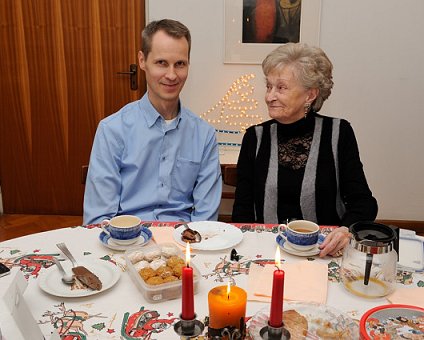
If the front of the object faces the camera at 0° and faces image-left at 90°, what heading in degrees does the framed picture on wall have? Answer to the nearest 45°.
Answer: approximately 0°

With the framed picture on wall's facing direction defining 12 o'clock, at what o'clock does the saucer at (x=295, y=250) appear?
The saucer is roughly at 12 o'clock from the framed picture on wall.

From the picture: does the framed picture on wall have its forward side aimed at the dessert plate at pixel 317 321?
yes

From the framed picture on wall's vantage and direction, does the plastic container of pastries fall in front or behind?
in front

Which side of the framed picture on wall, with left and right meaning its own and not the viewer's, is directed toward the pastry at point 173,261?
front

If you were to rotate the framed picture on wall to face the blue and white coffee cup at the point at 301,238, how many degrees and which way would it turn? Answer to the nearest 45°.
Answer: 0° — it already faces it

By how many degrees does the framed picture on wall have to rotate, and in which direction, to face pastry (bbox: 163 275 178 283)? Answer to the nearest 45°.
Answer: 0° — it already faces it

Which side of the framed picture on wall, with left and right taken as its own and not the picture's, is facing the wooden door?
right

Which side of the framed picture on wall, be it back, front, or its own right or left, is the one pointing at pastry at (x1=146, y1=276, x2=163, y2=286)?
front

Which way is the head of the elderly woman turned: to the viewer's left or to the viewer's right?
to the viewer's left

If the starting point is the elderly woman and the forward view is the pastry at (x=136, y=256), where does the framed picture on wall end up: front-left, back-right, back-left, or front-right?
back-right

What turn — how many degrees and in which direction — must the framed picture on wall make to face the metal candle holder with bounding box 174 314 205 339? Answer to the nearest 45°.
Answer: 0° — it already faces it

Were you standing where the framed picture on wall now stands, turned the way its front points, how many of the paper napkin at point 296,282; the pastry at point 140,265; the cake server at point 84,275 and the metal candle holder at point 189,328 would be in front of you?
4
